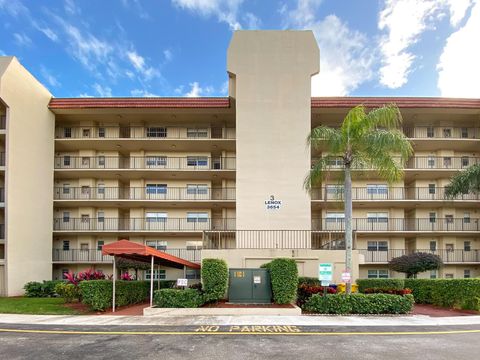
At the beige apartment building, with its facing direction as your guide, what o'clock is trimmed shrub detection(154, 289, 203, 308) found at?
The trimmed shrub is roughly at 12 o'clock from the beige apartment building.

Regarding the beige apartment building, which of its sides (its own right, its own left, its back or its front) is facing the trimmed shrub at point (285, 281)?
front

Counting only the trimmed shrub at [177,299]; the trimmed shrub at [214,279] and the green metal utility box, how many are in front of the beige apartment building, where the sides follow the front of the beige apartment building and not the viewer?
3

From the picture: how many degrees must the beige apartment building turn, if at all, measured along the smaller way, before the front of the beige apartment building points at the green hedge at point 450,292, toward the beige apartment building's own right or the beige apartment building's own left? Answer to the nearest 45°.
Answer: approximately 45° to the beige apartment building's own left

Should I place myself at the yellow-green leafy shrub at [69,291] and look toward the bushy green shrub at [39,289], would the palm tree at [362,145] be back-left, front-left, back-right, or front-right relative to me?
back-right

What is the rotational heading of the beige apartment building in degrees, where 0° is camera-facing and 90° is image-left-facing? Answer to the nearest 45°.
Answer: approximately 0°

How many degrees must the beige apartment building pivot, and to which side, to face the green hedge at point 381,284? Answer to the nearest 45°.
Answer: approximately 45° to its left
